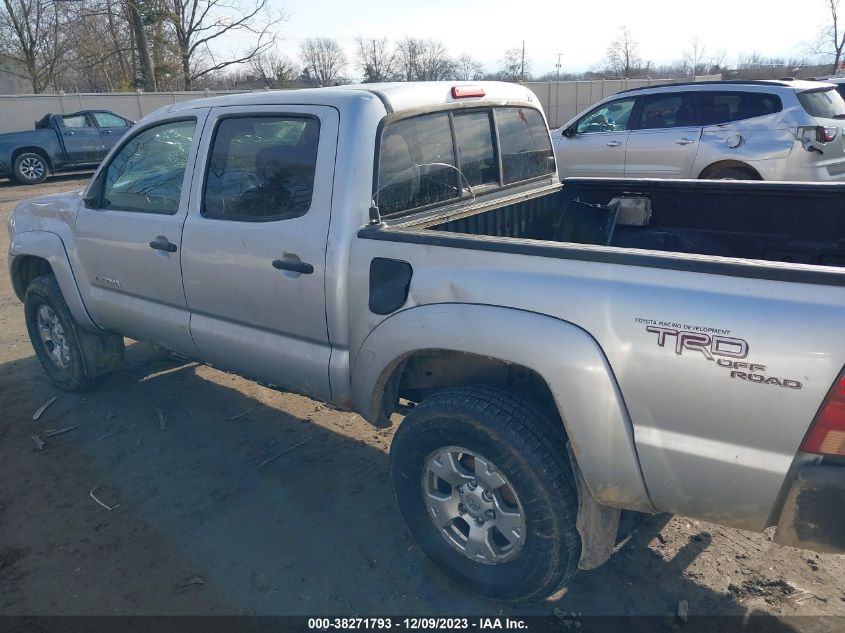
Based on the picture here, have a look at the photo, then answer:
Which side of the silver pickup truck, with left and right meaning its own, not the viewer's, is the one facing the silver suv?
right

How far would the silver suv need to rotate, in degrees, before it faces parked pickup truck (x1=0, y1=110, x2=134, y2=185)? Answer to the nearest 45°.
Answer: approximately 45° to its left

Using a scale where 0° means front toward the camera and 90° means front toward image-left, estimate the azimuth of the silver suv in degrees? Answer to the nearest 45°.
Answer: approximately 135°

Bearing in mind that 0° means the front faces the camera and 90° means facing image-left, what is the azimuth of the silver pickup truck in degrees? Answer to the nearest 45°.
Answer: approximately 135°

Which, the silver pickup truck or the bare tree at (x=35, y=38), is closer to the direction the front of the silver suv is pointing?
the bare tree

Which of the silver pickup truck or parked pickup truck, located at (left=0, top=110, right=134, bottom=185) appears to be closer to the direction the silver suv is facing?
the parked pickup truck

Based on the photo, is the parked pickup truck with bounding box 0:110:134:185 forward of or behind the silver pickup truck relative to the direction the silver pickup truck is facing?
forward

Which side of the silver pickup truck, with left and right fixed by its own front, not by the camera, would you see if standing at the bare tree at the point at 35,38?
front

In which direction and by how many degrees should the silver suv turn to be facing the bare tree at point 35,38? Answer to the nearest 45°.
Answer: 0° — it already faces it

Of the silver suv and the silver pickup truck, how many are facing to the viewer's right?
0

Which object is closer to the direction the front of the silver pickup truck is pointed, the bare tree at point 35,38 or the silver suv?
the bare tree
